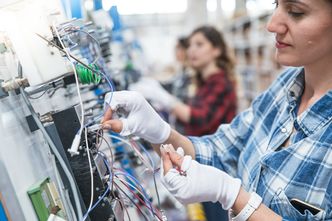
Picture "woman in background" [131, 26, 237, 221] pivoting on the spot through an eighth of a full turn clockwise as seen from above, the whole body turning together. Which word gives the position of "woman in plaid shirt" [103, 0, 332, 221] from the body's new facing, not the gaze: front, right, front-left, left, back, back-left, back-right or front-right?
back-left

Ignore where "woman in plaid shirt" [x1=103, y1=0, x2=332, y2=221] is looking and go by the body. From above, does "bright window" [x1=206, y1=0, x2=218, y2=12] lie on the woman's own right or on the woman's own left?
on the woman's own right

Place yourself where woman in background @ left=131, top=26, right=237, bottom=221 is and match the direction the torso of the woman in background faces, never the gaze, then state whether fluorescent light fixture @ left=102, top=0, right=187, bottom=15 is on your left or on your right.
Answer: on your right

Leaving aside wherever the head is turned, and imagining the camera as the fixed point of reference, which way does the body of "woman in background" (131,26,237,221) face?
to the viewer's left

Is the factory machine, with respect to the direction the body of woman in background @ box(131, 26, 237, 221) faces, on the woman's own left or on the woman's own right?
on the woman's own left

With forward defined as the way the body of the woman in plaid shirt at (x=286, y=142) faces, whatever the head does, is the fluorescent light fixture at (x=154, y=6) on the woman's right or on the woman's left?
on the woman's right

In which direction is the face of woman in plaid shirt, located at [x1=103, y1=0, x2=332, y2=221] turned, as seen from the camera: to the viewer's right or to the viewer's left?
to the viewer's left

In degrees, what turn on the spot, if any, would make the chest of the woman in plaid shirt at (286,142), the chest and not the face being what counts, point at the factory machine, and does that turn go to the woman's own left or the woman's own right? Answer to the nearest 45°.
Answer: approximately 45° to the woman's own right
